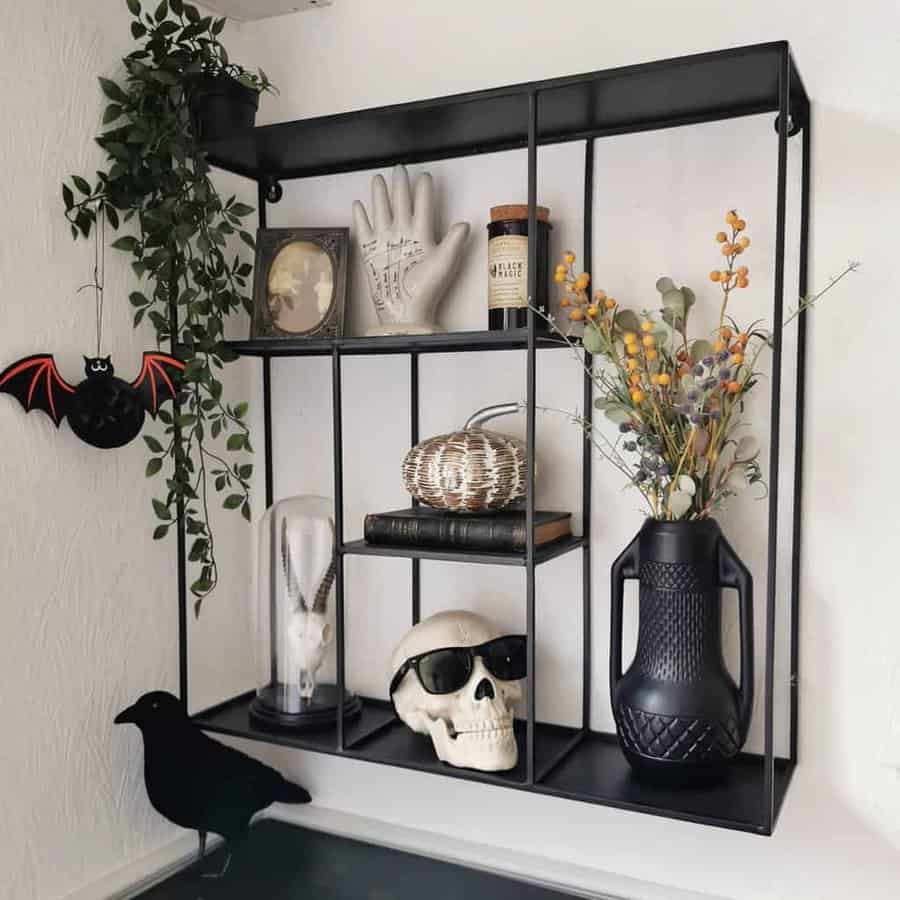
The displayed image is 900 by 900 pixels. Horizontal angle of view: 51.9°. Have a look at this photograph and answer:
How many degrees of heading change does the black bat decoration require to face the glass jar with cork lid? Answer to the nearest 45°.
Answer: approximately 90° to its left

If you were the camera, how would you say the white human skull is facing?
facing the viewer and to the right of the viewer

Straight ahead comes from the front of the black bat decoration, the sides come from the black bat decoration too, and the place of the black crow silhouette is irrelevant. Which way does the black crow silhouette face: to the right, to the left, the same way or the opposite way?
to the right

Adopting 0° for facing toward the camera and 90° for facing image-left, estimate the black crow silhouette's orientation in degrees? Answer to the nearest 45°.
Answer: approximately 90°

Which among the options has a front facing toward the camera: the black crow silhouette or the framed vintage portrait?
the framed vintage portrait

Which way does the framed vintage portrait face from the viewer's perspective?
toward the camera

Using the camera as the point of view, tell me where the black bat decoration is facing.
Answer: facing the viewer

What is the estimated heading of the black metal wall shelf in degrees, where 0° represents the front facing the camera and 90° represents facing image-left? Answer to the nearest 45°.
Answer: approximately 45°

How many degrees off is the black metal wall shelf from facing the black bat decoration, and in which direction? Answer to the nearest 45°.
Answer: approximately 45° to its right
